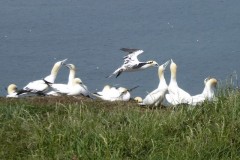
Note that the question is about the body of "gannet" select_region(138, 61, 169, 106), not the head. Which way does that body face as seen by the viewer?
to the viewer's right

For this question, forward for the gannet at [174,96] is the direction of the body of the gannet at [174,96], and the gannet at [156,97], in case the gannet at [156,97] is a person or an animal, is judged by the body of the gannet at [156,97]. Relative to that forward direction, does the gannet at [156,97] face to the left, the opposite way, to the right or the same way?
the opposite way

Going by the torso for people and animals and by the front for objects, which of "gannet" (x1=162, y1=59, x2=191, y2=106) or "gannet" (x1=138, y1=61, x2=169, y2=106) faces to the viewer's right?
"gannet" (x1=138, y1=61, x2=169, y2=106)
